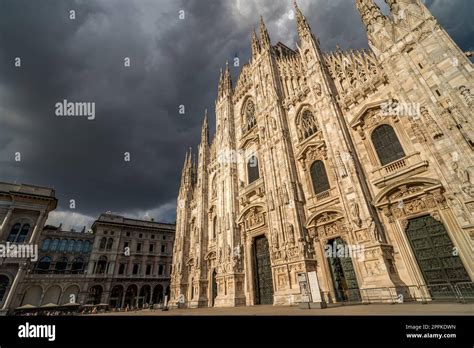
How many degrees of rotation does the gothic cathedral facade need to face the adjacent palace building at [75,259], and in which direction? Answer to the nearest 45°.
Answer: approximately 45° to its right

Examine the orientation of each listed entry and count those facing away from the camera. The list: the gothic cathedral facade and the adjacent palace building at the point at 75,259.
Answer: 0

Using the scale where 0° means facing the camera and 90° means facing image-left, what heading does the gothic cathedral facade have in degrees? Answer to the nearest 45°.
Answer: approximately 45°

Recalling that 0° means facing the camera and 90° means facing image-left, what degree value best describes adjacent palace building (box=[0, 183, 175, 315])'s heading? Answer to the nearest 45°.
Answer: approximately 315°
